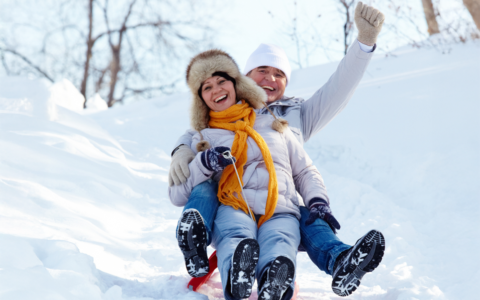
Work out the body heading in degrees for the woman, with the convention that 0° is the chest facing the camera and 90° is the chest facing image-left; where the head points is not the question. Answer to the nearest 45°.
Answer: approximately 0°

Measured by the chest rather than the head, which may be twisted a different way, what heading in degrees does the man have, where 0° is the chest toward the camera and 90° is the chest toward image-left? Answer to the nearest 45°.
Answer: approximately 0°
